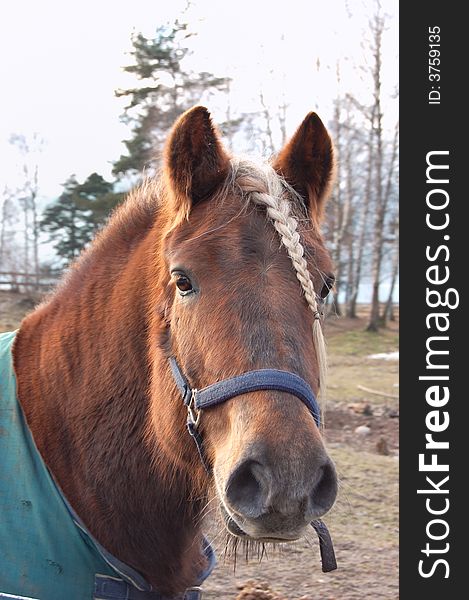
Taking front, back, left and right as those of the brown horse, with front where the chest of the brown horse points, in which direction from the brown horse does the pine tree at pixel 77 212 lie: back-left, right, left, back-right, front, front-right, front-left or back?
back-left

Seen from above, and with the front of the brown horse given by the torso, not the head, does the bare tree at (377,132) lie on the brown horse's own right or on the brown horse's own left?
on the brown horse's own left

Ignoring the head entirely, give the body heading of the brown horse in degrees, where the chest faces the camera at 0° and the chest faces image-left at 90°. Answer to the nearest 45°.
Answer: approximately 315°

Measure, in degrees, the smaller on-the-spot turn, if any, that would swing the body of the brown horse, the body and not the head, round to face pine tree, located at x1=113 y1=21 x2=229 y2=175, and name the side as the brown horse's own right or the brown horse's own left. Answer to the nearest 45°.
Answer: approximately 135° to the brown horse's own left
